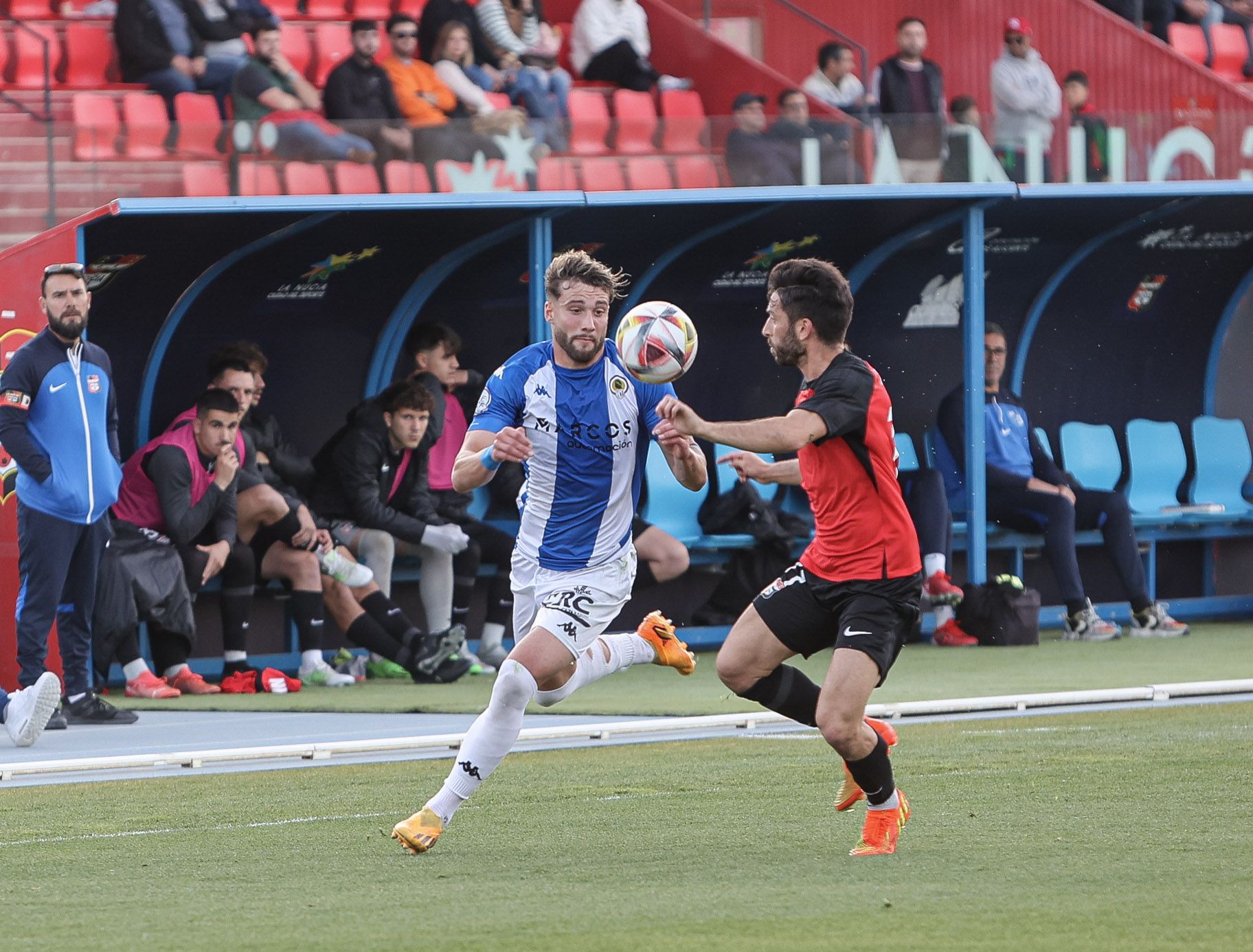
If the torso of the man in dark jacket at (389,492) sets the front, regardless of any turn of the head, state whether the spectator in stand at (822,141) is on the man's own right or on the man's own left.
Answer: on the man's own left

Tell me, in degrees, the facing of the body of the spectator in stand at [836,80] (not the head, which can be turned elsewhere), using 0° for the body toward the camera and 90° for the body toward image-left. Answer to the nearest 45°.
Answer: approximately 315°

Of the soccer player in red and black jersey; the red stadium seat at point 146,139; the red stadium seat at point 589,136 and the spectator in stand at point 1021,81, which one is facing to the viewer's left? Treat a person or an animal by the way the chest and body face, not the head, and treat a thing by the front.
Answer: the soccer player in red and black jersey

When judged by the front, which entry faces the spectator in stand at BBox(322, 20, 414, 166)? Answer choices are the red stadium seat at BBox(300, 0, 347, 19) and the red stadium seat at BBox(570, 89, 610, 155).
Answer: the red stadium seat at BBox(300, 0, 347, 19)

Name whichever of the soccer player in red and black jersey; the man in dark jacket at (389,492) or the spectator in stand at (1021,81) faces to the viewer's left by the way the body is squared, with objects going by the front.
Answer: the soccer player in red and black jersey

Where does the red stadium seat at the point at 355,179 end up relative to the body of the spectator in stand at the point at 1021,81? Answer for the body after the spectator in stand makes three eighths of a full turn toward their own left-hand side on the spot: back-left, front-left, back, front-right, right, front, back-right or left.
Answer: back

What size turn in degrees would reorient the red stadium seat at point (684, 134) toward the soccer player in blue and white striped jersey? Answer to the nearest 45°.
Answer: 0° — it already faces them

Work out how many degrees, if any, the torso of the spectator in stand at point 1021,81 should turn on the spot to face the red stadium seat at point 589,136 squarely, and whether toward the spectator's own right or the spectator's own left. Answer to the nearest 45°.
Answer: approximately 45° to the spectator's own right

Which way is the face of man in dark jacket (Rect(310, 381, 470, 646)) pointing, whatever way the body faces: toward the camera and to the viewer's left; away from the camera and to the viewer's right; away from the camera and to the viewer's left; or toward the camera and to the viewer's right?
toward the camera and to the viewer's right
